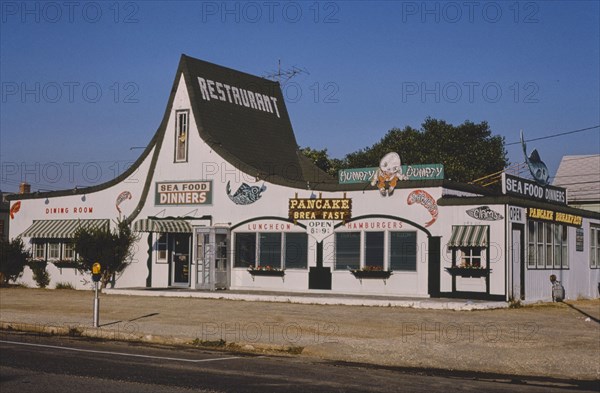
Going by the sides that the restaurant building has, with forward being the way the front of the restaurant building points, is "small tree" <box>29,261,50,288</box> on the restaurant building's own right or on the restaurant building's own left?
on the restaurant building's own right

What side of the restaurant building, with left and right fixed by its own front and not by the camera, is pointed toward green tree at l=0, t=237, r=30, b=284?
right

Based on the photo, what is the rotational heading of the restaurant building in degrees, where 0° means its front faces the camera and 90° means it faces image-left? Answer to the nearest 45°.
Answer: approximately 45°
